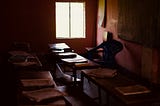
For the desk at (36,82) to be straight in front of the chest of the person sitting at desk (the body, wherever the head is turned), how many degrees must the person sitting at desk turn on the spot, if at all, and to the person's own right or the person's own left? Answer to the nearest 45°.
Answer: approximately 45° to the person's own left

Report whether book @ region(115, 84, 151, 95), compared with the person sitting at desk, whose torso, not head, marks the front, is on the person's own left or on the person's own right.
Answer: on the person's own left

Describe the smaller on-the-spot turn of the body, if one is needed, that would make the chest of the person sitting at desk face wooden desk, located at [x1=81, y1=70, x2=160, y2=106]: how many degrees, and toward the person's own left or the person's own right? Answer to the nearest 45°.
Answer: approximately 45° to the person's own left

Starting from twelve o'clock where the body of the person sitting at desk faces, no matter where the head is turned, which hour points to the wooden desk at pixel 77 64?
The wooden desk is roughly at 11 o'clock from the person sitting at desk.

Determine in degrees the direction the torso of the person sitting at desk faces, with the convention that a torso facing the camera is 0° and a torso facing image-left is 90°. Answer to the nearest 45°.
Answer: approximately 45°

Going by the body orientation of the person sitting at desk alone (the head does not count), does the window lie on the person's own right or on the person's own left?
on the person's own right
